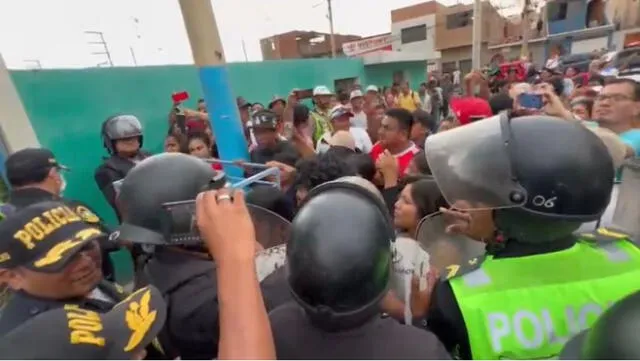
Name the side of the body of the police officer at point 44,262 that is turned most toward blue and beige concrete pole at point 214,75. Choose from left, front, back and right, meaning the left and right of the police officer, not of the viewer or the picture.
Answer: left

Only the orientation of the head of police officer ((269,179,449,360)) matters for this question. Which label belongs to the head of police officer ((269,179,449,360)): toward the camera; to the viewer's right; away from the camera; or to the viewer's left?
away from the camera

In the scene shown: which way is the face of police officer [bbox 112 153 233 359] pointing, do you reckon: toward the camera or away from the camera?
away from the camera

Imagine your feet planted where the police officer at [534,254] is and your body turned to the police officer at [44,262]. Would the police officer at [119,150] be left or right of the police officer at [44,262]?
right

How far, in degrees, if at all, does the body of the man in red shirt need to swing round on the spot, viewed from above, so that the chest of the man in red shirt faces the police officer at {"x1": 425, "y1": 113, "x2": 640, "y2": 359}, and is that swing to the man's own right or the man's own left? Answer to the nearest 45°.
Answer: approximately 45° to the man's own left

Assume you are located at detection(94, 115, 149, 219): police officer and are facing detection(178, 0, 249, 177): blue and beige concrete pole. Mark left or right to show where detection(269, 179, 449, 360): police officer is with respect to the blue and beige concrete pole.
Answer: right

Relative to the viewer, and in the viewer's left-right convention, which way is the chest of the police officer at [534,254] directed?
facing away from the viewer and to the left of the viewer

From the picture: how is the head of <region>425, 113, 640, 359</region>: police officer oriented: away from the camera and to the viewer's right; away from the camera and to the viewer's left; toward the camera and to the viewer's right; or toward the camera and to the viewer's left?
away from the camera and to the viewer's left
